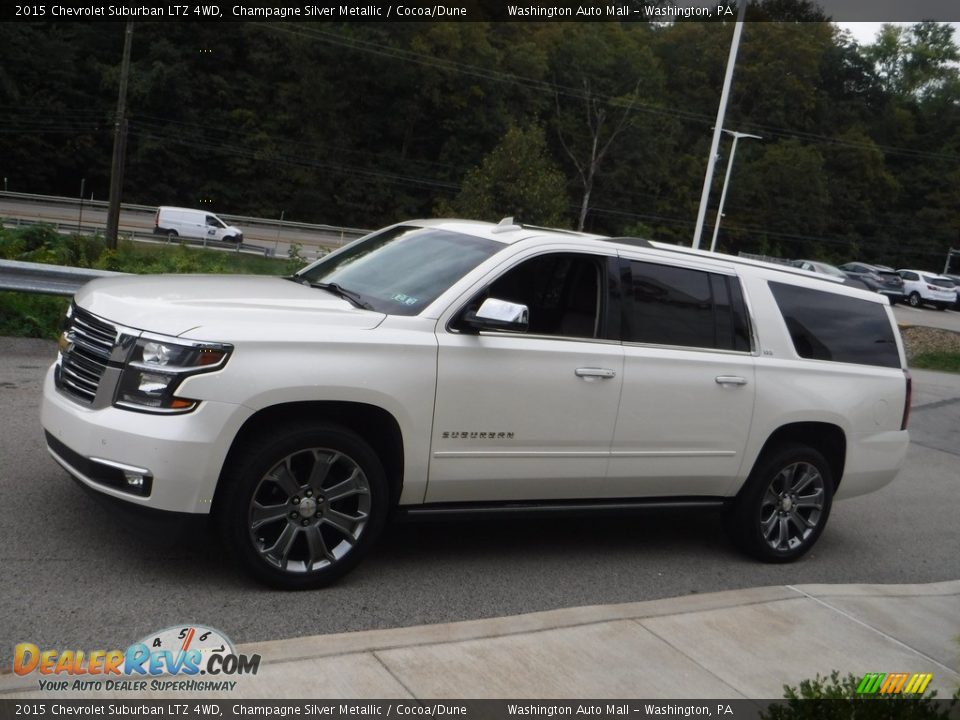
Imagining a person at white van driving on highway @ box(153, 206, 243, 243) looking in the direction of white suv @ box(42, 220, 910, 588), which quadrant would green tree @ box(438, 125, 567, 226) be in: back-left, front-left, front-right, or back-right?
front-left

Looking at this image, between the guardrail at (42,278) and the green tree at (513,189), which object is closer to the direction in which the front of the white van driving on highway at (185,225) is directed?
the green tree

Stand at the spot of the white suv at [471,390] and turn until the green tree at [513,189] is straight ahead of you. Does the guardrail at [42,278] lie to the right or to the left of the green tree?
left

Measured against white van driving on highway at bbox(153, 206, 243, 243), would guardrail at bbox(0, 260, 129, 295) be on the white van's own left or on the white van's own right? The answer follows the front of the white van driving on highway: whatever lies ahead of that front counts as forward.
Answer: on the white van's own right

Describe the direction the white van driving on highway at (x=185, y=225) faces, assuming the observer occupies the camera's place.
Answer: facing to the right of the viewer

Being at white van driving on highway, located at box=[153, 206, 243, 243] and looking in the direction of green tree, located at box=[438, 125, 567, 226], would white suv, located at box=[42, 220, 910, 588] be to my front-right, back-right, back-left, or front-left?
front-right

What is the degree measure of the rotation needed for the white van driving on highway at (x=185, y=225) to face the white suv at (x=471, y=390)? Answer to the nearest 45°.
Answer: approximately 90° to its right
